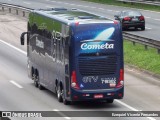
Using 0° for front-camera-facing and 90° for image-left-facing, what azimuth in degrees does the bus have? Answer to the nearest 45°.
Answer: approximately 180°
